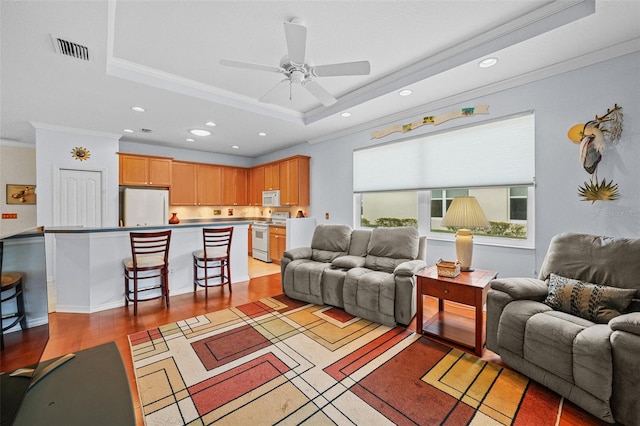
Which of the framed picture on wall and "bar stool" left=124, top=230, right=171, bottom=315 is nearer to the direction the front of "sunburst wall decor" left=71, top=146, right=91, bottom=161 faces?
the bar stool

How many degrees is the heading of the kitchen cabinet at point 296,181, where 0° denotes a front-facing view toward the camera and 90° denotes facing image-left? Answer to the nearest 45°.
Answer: approximately 45°

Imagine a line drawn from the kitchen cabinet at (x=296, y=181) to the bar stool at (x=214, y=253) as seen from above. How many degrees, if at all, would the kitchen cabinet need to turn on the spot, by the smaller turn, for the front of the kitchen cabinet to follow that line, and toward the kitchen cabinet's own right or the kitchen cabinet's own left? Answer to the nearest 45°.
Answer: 0° — it already faces it

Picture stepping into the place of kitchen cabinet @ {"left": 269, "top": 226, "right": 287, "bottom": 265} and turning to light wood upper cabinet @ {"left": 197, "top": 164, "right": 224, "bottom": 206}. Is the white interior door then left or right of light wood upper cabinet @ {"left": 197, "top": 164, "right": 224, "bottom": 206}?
left

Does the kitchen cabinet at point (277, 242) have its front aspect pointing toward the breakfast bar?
yes

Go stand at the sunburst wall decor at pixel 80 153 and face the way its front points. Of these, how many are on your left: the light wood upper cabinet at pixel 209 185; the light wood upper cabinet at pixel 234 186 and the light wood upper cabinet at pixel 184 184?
3
